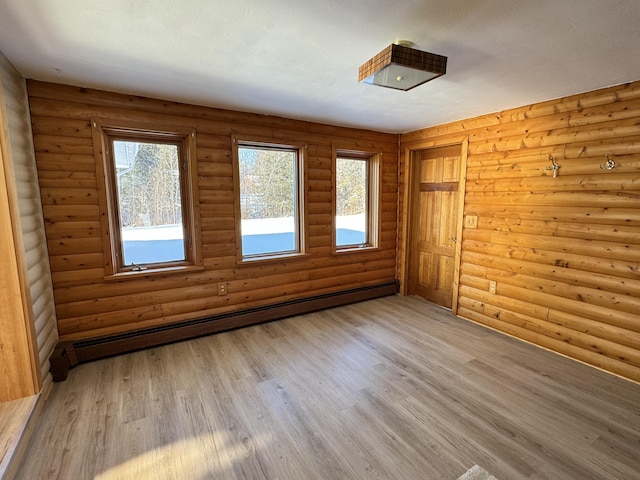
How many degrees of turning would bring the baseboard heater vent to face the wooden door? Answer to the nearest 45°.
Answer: approximately 45° to its left

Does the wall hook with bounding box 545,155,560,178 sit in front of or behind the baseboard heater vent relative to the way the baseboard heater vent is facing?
in front

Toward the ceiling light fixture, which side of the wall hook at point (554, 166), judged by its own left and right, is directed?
front

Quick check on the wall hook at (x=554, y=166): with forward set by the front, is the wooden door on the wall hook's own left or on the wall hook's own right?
on the wall hook's own right

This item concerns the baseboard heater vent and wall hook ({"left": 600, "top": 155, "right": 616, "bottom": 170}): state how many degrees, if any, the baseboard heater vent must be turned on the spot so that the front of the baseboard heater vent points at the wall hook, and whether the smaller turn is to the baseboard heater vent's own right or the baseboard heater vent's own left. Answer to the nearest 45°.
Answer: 0° — it already faces it

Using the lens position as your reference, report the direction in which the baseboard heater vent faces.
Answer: facing the viewer and to the right of the viewer

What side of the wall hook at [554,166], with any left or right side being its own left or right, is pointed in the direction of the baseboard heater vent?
front

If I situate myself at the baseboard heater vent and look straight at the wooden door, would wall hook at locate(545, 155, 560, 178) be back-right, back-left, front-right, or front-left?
front-right

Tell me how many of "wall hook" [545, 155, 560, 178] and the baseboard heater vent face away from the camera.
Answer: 0

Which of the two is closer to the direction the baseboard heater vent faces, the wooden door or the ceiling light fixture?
the ceiling light fixture

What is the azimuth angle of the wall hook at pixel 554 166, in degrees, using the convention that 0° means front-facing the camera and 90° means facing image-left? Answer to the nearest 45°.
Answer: approximately 45°
